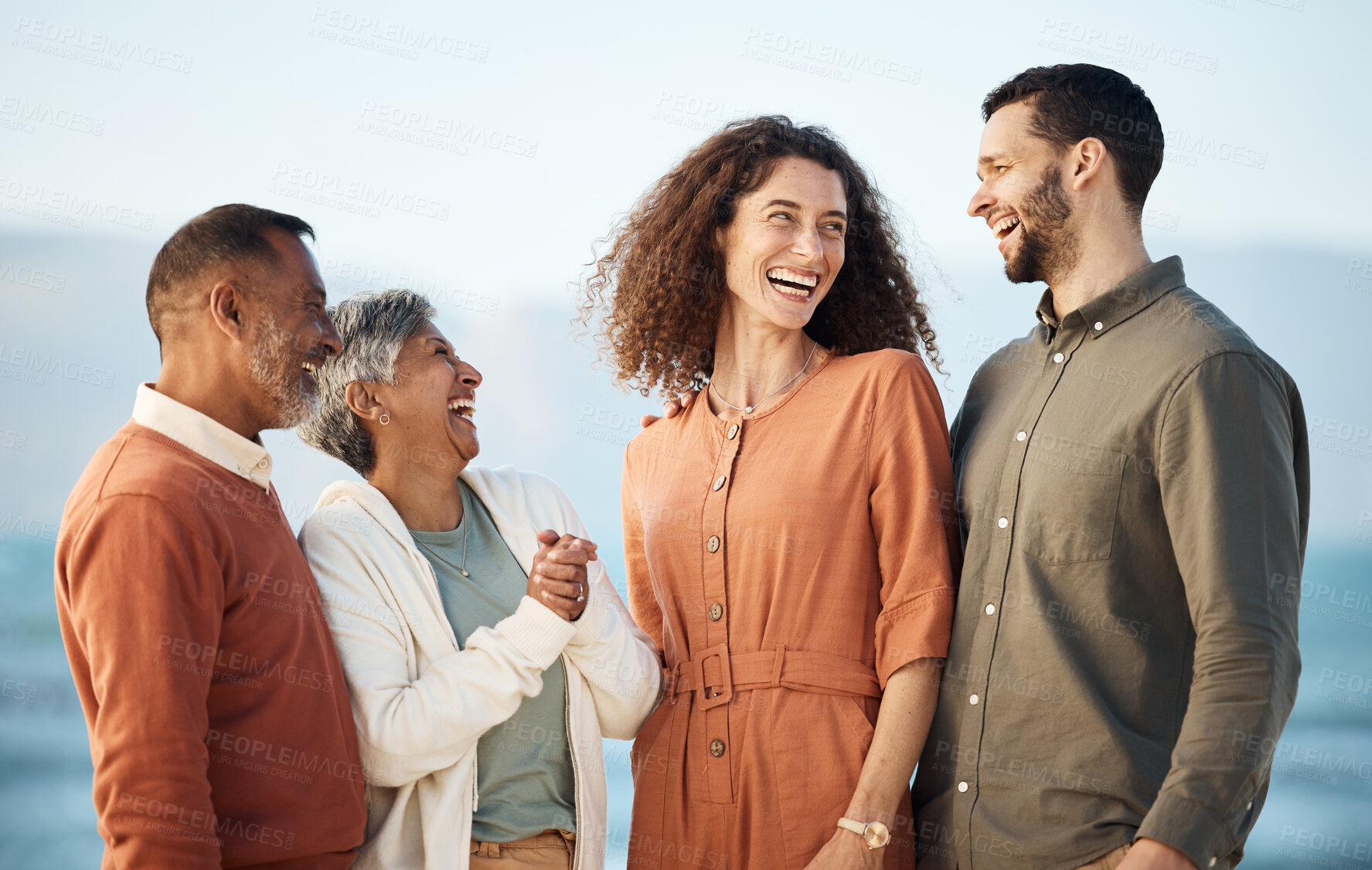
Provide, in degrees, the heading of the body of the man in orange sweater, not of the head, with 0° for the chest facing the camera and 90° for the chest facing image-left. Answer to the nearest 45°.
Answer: approximately 270°

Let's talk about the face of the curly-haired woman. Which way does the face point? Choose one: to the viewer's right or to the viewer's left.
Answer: to the viewer's right

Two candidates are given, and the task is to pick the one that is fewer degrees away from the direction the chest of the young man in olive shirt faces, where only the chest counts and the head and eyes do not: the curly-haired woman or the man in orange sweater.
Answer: the man in orange sweater

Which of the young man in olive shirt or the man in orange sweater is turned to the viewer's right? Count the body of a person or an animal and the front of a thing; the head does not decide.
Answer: the man in orange sweater

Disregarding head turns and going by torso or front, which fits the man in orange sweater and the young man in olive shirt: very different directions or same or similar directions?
very different directions

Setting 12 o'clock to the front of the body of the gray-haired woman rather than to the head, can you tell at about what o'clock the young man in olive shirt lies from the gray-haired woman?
The young man in olive shirt is roughly at 11 o'clock from the gray-haired woman.

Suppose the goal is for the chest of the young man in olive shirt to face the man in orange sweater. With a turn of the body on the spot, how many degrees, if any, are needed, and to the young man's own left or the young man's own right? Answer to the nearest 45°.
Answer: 0° — they already face them

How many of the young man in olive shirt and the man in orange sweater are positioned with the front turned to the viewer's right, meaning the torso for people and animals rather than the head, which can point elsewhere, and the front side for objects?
1
